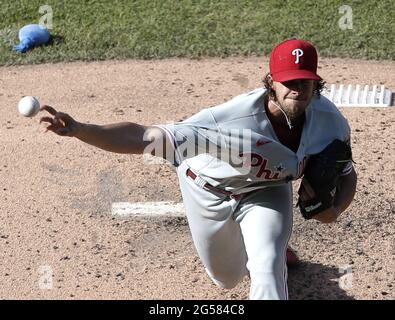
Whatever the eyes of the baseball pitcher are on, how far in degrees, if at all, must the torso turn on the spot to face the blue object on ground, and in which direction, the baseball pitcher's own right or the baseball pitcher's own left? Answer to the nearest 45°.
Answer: approximately 135° to the baseball pitcher's own right

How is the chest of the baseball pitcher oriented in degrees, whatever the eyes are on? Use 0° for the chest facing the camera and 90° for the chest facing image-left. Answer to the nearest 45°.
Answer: approximately 0°
